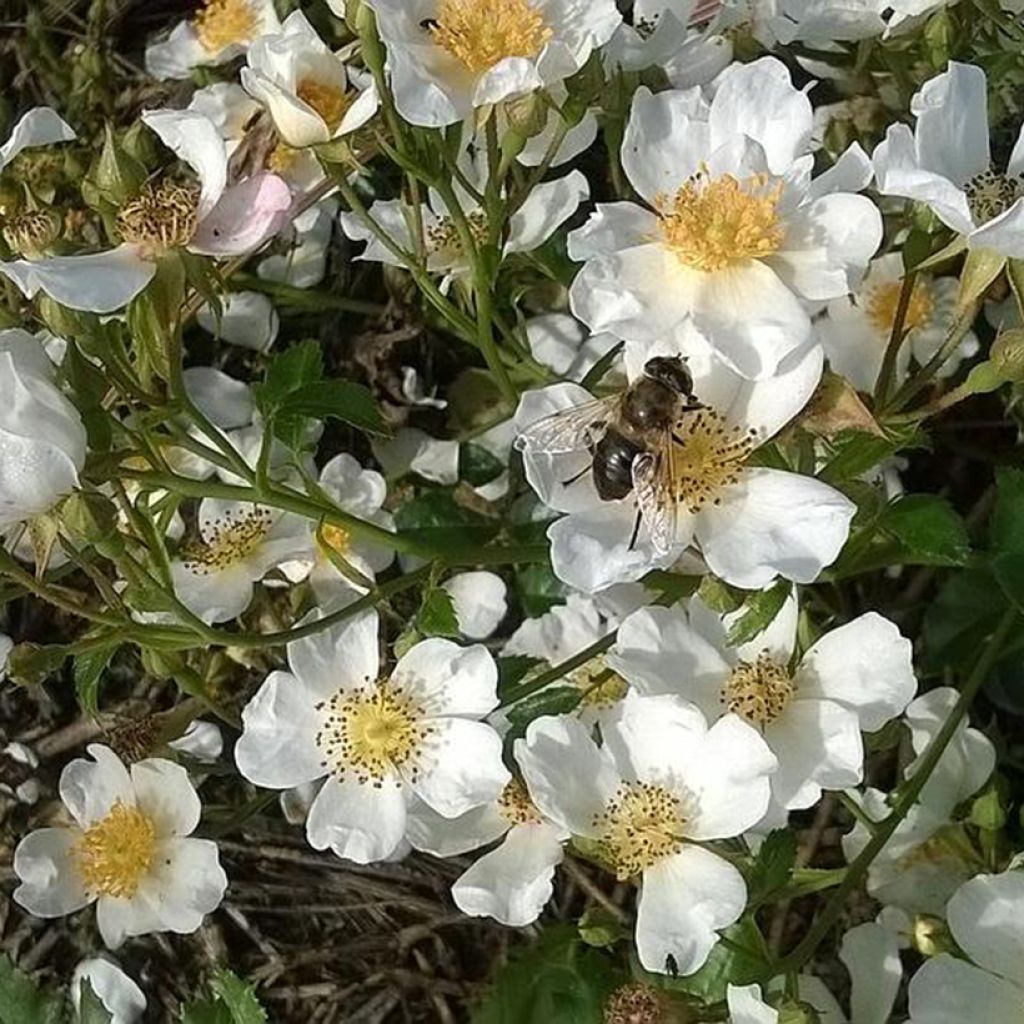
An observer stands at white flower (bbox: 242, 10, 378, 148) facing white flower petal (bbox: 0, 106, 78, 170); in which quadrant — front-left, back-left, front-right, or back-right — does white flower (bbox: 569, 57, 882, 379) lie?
back-left

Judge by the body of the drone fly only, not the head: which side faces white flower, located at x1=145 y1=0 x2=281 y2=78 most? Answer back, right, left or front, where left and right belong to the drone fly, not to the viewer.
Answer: left

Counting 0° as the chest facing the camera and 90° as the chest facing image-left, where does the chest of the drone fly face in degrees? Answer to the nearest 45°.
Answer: approximately 225°

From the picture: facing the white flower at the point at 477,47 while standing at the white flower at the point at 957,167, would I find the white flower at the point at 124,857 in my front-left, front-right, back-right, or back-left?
front-left

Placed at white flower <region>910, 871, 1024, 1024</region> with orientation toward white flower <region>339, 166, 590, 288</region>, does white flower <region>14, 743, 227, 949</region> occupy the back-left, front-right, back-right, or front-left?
front-left
